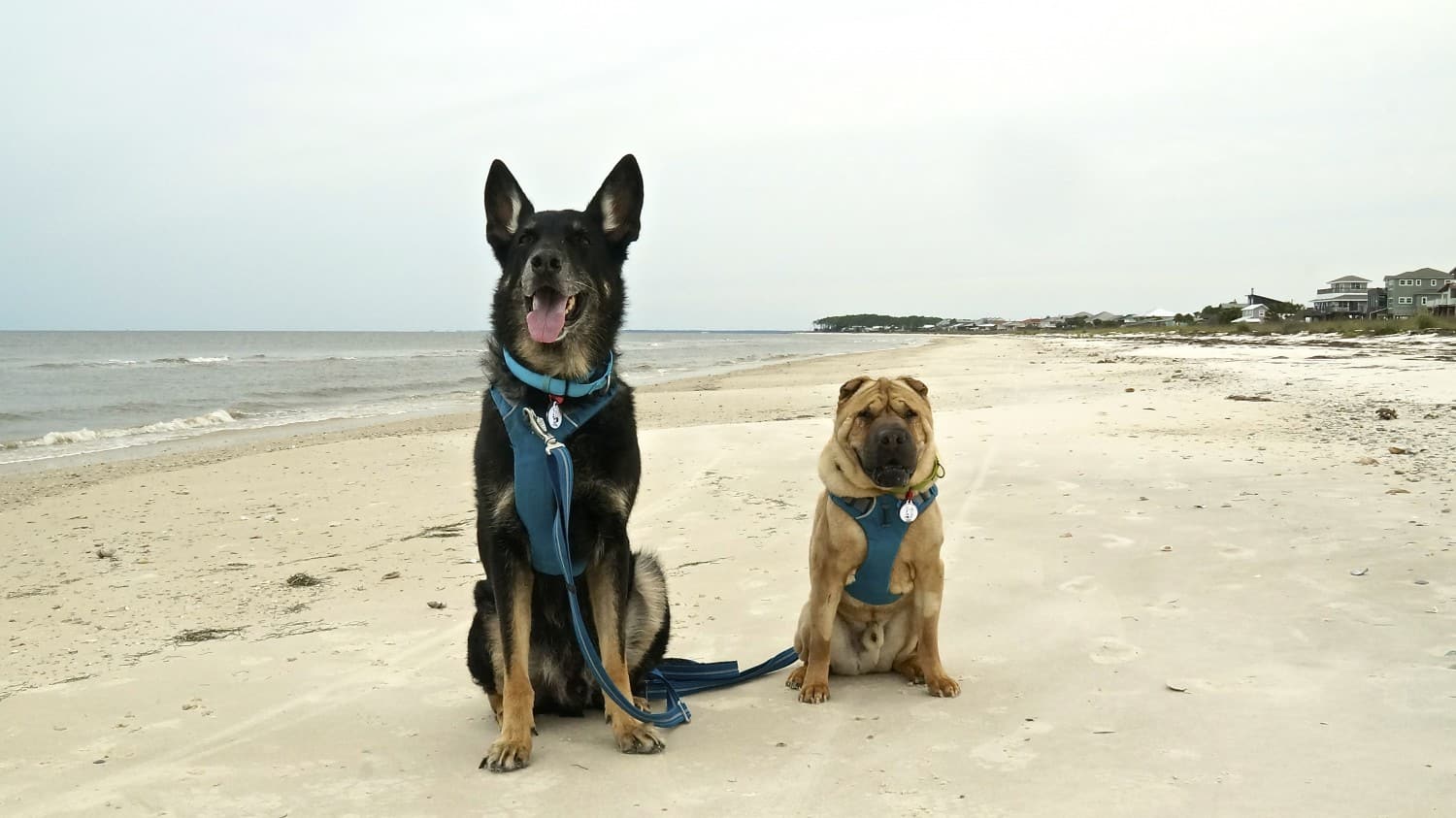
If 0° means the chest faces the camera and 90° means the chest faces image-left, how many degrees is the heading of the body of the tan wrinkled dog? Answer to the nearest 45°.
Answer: approximately 0°

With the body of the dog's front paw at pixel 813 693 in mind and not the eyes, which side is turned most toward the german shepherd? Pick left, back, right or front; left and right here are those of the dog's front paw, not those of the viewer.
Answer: right

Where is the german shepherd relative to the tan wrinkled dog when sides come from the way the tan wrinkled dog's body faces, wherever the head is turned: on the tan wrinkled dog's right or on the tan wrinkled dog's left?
on the tan wrinkled dog's right

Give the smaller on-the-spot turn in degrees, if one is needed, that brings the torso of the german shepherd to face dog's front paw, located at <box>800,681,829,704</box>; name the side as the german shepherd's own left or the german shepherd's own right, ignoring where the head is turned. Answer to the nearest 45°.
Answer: approximately 90° to the german shepherd's own left

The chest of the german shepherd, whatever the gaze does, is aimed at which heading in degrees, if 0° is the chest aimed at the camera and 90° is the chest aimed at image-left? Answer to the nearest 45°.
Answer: approximately 0°
